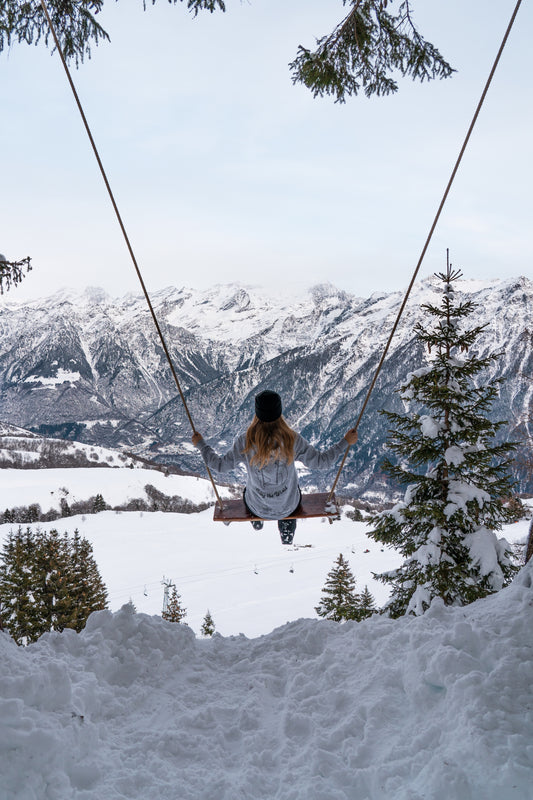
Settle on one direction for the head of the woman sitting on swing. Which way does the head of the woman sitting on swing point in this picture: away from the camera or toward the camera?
away from the camera

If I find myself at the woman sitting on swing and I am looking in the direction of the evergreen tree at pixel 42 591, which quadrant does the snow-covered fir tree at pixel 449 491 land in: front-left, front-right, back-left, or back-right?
front-right

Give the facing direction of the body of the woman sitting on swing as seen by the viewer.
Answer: away from the camera

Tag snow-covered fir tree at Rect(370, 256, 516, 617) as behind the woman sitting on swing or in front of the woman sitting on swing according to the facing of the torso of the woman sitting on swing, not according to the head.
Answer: in front
